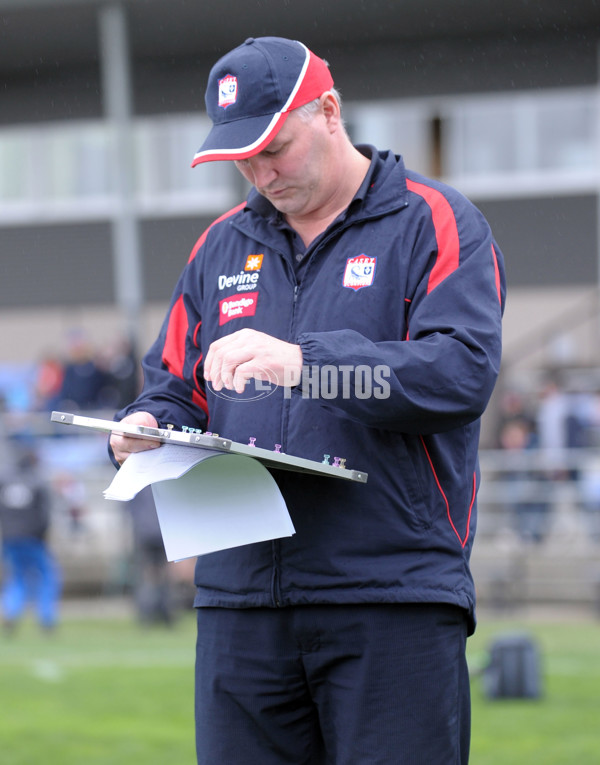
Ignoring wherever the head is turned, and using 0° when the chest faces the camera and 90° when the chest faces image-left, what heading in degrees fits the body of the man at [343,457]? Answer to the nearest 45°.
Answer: approximately 45°

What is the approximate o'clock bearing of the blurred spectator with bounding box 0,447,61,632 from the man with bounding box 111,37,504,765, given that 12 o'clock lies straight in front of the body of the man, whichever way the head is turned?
The blurred spectator is roughly at 4 o'clock from the man.

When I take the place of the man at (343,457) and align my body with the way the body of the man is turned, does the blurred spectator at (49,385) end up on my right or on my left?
on my right

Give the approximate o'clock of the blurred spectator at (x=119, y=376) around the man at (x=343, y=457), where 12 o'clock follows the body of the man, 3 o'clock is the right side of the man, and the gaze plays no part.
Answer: The blurred spectator is roughly at 4 o'clock from the man.

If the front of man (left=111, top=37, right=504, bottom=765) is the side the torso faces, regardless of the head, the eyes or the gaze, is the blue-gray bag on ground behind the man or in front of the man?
behind

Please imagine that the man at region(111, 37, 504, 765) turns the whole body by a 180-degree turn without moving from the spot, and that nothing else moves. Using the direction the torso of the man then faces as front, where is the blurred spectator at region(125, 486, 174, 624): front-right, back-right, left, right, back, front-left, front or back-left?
front-left

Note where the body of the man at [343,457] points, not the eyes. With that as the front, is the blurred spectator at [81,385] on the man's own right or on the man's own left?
on the man's own right

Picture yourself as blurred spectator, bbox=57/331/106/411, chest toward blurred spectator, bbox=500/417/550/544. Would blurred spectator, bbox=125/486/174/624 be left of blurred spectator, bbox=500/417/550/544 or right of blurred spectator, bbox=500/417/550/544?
right

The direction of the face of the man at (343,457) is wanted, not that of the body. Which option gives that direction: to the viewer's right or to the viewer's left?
to the viewer's left
